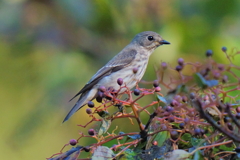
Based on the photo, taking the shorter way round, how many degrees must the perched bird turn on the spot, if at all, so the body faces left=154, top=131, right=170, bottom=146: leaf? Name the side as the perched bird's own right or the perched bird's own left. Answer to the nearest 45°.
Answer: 0° — it already faces it

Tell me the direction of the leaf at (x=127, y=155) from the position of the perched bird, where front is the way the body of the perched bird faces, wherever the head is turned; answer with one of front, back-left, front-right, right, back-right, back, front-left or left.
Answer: right

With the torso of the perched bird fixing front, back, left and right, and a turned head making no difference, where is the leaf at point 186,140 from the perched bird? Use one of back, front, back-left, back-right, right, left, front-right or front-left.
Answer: front

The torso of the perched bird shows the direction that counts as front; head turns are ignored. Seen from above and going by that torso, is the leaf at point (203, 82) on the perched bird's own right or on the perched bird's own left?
on the perched bird's own right

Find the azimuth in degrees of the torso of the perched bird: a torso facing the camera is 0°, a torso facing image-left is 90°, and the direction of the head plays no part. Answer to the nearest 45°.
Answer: approximately 270°

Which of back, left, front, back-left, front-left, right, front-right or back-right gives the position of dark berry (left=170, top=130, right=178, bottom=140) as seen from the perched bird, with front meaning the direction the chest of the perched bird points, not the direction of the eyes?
front

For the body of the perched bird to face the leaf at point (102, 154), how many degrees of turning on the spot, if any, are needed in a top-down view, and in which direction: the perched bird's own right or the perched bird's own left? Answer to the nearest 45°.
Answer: approximately 90° to the perched bird's own right

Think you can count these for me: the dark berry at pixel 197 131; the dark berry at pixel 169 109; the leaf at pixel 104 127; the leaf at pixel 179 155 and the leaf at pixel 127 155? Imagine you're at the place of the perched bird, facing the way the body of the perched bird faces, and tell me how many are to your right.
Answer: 5
